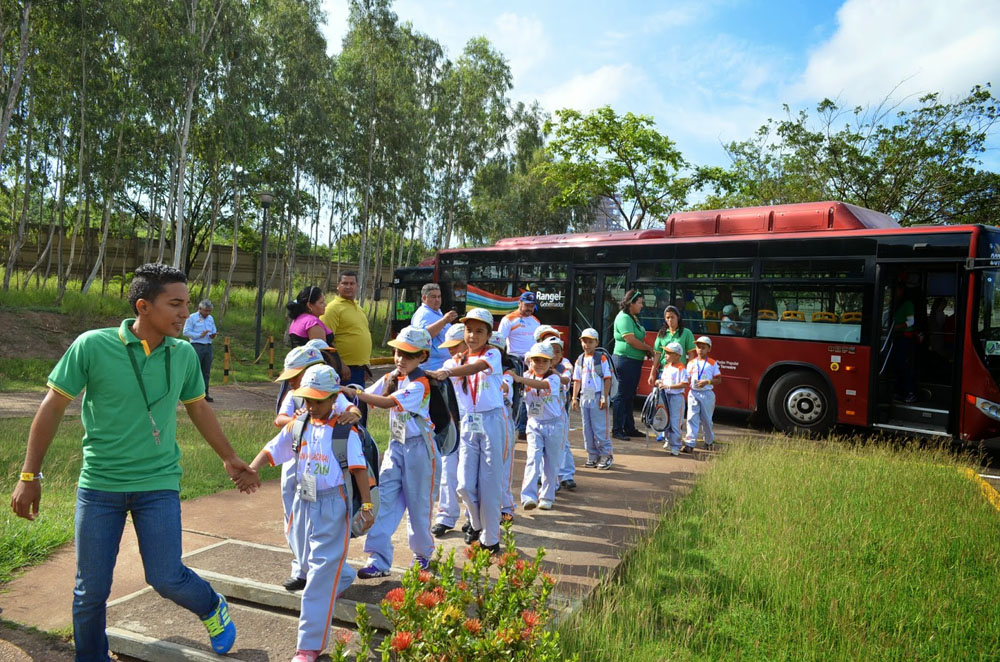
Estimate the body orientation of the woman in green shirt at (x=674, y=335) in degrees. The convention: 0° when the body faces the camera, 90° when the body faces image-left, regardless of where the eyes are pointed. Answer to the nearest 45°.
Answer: approximately 0°

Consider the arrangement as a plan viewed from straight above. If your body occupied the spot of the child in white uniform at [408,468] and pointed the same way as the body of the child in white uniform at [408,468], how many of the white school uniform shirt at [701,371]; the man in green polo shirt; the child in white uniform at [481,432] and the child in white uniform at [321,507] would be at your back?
2

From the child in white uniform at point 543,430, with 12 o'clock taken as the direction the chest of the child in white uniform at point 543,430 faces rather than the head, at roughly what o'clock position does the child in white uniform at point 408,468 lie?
the child in white uniform at point 408,468 is roughly at 1 o'clock from the child in white uniform at point 543,430.

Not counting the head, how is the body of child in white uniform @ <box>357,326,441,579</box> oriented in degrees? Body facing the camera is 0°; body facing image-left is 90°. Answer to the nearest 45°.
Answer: approximately 45°

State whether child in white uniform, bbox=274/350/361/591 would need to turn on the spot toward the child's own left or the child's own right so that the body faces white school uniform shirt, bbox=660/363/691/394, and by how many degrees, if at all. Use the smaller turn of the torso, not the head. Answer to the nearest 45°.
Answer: approximately 180°

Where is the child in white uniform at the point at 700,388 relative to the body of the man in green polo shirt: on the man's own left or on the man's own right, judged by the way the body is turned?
on the man's own left

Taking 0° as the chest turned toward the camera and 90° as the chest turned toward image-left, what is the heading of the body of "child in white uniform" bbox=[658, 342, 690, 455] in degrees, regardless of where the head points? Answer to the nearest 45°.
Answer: approximately 45°

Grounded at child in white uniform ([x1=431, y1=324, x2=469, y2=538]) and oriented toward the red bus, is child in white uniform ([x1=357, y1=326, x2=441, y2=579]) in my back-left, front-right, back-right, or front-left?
back-right

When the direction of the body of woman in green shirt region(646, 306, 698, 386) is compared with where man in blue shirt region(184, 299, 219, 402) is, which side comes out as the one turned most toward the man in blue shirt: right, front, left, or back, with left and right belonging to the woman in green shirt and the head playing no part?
right

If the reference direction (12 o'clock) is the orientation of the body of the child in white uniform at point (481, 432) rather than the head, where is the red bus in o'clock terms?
The red bus is roughly at 6 o'clock from the child in white uniform.
